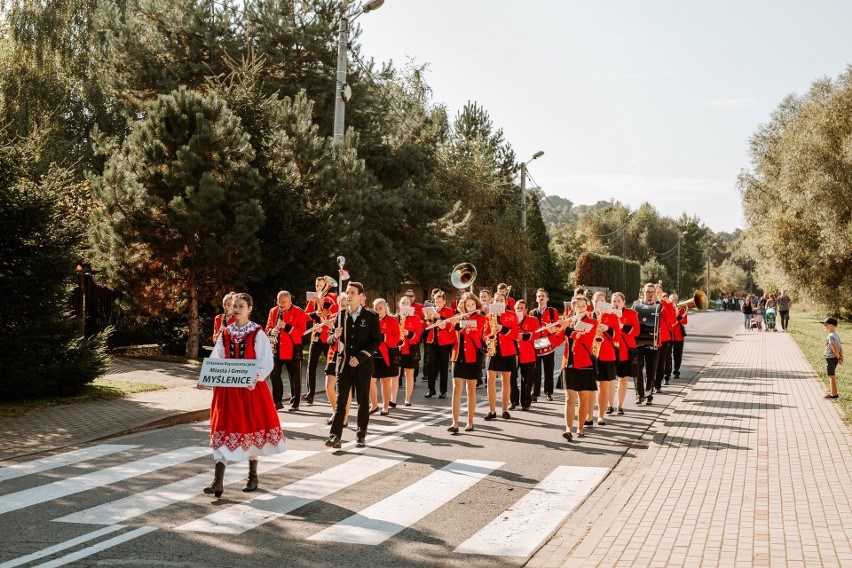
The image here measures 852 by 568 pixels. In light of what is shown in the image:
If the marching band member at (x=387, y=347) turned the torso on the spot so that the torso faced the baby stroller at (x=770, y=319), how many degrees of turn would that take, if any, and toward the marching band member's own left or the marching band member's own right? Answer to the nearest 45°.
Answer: approximately 180°

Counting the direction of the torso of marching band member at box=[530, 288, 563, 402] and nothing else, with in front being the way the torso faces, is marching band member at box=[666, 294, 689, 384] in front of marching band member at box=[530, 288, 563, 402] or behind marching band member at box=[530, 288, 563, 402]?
behind

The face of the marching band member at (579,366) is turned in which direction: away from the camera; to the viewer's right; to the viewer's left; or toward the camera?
toward the camera

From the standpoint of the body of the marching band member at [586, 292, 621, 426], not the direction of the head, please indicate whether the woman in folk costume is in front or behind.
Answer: in front

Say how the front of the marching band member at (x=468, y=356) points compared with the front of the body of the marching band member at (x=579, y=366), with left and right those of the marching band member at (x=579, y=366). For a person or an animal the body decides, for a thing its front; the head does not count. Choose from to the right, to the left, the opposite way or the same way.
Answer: the same way

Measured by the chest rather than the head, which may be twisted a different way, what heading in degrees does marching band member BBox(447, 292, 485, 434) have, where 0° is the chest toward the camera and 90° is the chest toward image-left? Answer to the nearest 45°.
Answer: approximately 45°

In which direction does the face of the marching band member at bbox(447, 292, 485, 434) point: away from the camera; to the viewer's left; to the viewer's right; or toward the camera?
toward the camera

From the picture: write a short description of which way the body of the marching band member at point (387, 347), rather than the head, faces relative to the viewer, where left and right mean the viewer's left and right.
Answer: facing the viewer and to the left of the viewer

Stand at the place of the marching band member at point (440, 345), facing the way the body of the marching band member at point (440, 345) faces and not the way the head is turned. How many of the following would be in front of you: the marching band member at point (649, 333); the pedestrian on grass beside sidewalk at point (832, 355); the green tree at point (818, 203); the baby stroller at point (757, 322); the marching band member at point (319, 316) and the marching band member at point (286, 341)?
2

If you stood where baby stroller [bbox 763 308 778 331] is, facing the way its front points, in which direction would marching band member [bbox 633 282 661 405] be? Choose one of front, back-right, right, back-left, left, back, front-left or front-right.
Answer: front

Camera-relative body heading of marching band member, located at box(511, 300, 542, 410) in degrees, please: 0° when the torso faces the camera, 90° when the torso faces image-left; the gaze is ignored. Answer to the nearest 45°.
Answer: approximately 45°

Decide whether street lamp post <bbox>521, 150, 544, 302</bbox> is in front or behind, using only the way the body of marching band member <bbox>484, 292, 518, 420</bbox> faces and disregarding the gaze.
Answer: behind

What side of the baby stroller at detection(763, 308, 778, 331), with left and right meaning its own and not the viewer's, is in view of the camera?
front

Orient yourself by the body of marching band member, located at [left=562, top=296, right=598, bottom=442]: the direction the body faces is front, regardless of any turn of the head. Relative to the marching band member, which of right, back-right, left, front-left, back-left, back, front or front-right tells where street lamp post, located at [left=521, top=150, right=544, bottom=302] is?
back-right

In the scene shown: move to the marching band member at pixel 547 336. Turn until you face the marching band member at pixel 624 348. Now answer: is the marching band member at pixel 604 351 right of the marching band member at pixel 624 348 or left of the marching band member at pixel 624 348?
right

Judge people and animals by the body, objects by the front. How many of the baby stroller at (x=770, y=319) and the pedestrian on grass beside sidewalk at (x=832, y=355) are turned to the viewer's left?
1

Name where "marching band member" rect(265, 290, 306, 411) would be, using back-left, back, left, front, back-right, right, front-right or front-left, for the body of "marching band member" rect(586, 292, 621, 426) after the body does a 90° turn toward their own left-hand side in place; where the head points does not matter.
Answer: back-right

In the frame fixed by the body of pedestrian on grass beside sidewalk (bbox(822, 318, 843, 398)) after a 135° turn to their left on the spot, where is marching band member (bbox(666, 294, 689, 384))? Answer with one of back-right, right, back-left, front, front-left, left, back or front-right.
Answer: back

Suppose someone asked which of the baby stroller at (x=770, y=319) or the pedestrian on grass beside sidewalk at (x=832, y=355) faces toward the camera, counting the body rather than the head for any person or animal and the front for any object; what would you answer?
the baby stroller
